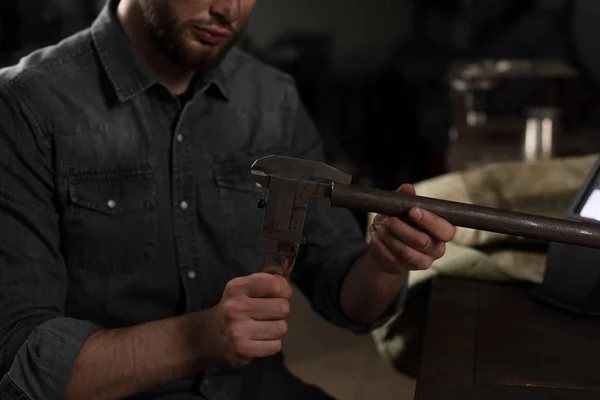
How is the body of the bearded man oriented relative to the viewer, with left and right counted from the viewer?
facing the viewer and to the right of the viewer

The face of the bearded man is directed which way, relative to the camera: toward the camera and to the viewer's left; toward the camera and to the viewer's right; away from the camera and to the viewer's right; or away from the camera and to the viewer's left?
toward the camera and to the viewer's right
